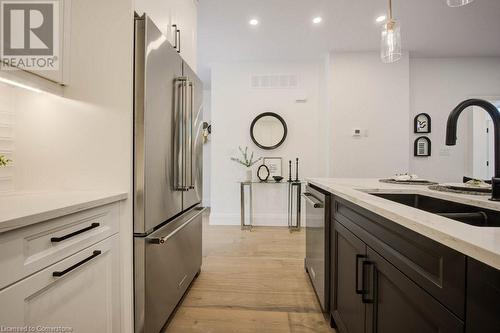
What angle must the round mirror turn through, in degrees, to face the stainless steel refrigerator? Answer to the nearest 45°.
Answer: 0° — it already faces it

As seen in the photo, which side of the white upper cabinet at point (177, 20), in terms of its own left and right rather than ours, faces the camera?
right

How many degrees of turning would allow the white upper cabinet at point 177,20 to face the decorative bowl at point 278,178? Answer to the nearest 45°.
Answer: approximately 45° to its left

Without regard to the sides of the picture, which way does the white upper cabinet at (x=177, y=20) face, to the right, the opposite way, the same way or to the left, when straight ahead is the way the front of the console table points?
to the left

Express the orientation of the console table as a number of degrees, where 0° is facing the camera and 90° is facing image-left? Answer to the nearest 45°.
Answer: approximately 0°
